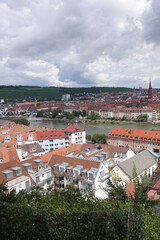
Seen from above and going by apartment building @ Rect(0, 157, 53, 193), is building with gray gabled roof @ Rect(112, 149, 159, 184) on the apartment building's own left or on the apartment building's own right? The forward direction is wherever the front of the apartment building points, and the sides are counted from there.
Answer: on the apartment building's own left

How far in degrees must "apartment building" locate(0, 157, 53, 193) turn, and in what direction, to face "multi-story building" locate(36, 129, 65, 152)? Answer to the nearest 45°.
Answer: approximately 135° to its left

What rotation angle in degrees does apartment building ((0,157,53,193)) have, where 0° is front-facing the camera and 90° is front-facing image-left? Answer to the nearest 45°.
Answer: approximately 315°

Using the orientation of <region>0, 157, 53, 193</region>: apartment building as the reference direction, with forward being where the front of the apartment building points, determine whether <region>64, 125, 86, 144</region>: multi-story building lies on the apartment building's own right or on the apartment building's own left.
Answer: on the apartment building's own left
